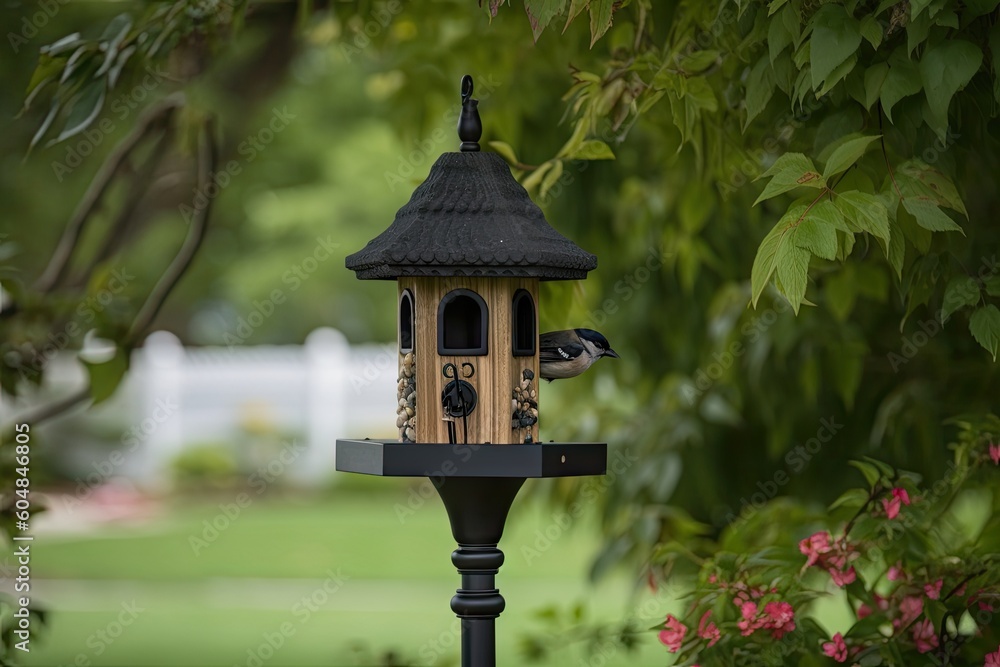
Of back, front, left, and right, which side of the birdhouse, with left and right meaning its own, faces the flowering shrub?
left

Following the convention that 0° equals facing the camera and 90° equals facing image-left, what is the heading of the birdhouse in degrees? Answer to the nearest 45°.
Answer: approximately 0°

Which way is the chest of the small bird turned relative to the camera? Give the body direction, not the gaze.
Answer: to the viewer's right
